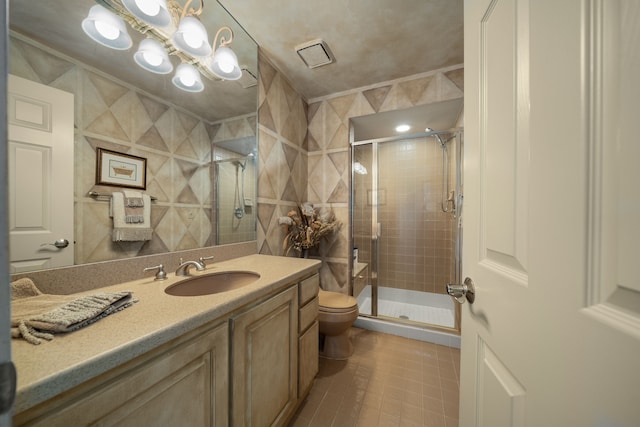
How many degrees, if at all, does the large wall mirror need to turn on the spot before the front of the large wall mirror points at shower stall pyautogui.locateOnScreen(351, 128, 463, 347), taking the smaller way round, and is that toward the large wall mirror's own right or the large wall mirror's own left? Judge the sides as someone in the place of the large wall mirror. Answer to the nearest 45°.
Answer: approximately 45° to the large wall mirror's own left

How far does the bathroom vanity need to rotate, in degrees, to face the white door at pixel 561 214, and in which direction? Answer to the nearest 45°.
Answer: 0° — it already faces it

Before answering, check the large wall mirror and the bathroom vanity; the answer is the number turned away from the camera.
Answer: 0

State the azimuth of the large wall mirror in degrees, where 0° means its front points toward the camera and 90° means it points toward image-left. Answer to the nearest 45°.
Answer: approximately 315°

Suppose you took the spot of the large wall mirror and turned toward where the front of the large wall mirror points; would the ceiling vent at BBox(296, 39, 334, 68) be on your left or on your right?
on your left
